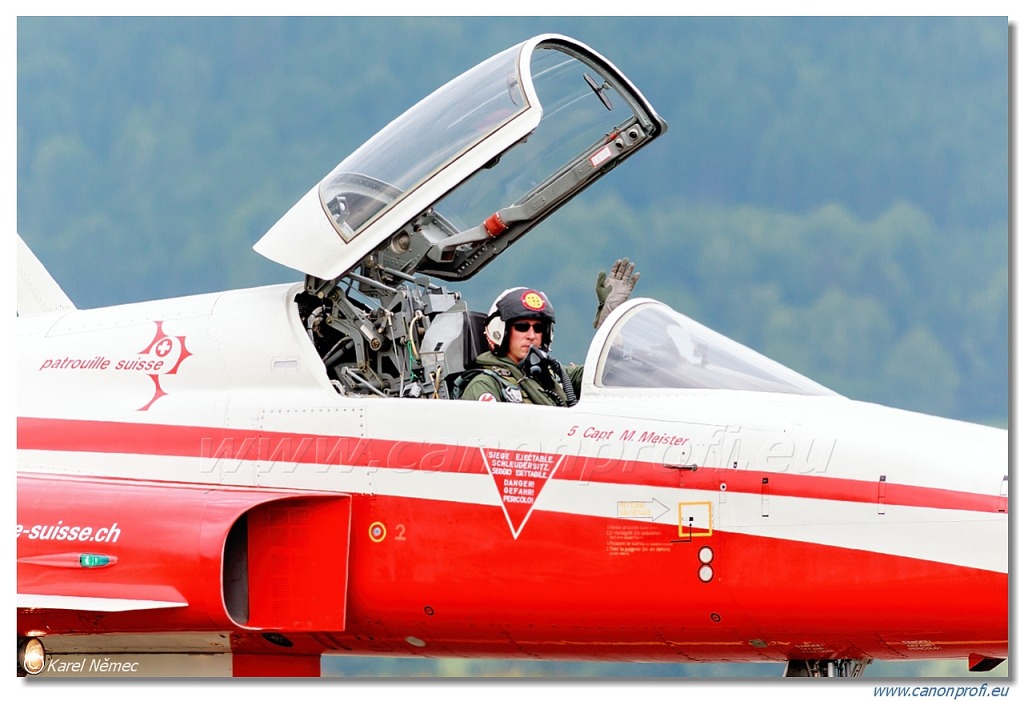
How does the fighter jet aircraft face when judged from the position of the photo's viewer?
facing to the right of the viewer

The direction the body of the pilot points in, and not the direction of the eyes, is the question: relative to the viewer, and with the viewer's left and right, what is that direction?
facing the viewer and to the right of the viewer
